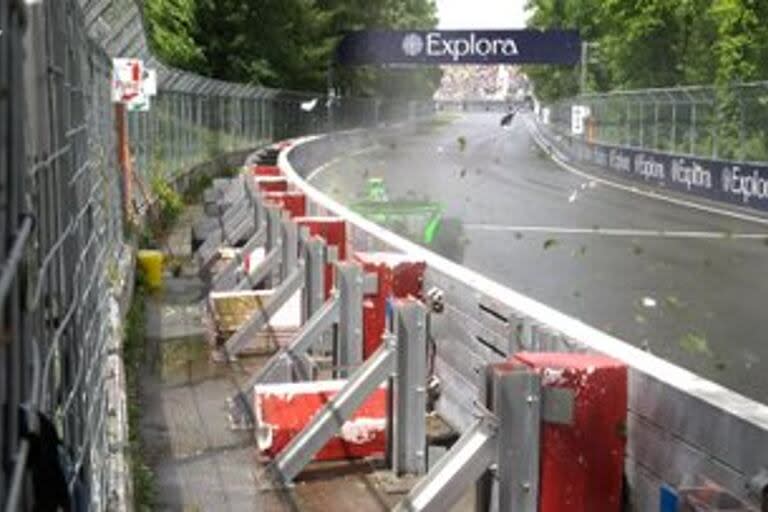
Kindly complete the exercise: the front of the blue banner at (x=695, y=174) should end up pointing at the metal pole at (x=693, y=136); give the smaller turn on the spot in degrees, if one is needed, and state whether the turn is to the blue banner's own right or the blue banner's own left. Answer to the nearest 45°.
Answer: approximately 135° to the blue banner's own right

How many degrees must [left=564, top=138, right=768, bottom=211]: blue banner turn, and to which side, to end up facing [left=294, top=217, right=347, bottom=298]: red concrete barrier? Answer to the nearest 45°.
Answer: approximately 45° to its left

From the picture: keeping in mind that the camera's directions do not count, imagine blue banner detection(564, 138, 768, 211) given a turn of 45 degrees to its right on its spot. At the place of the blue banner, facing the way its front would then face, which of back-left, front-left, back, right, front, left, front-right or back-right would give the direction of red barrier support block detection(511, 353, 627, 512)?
left

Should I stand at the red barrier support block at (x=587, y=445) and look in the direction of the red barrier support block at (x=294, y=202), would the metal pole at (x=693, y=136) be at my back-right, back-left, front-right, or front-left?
front-right

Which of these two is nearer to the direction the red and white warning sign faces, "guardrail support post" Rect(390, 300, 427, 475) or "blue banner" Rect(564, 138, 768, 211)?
the guardrail support post

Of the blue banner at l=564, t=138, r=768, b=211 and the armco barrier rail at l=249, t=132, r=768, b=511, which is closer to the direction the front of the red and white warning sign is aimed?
the armco barrier rail

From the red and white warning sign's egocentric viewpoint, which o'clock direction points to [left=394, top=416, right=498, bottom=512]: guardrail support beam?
The guardrail support beam is roughly at 12 o'clock from the red and white warning sign.

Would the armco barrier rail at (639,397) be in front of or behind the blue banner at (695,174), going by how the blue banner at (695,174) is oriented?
in front

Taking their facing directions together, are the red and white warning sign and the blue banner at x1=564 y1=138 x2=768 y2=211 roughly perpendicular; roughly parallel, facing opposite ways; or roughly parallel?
roughly perpendicular

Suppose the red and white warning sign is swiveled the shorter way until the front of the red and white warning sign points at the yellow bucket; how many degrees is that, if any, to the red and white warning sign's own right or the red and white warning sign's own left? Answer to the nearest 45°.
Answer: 0° — it already faces it

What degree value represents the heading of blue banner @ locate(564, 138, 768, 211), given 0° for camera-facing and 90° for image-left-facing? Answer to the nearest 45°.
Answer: approximately 45°

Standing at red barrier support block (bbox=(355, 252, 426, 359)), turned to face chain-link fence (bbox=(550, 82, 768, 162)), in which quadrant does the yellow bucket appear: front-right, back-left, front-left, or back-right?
front-left

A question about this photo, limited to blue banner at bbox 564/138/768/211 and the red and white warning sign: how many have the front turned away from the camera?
0

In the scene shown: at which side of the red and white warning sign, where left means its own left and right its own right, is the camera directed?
front

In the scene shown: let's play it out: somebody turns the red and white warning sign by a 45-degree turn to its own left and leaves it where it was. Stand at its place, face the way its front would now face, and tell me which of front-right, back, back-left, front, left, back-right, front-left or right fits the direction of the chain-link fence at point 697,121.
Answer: left

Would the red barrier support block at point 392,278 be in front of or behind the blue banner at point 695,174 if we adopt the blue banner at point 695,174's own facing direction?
in front

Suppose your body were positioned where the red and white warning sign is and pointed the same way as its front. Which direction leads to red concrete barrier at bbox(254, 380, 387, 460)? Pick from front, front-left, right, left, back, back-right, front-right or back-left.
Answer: front
